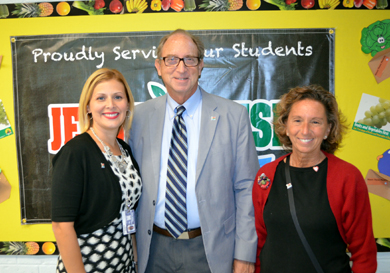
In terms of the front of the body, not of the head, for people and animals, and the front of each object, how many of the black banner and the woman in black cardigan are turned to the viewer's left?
0

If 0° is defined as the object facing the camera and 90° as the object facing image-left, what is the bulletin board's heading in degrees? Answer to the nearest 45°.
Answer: approximately 0°

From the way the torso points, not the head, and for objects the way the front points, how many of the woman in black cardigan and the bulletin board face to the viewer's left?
0

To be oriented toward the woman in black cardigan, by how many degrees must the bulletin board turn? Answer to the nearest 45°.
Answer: approximately 45° to its right

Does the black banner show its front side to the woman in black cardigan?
yes

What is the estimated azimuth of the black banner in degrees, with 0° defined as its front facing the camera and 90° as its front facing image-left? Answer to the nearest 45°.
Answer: approximately 0°
